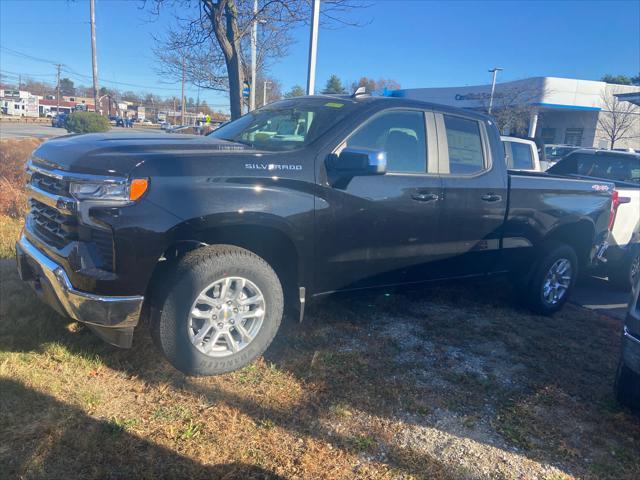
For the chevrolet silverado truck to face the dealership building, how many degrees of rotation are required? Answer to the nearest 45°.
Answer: approximately 180°

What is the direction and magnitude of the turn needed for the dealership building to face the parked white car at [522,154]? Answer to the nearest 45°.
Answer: approximately 45° to its left

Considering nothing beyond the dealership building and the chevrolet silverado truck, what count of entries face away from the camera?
0

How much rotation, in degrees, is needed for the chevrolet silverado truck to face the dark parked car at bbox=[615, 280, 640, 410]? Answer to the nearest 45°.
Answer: approximately 135° to its left

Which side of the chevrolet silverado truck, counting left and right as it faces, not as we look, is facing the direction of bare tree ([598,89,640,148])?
back

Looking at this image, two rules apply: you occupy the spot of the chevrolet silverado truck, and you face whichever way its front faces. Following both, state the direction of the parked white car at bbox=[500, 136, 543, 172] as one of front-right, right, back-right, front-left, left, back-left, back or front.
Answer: back

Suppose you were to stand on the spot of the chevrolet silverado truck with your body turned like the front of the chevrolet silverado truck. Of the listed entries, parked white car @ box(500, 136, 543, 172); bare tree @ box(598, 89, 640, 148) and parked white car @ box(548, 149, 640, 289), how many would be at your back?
3

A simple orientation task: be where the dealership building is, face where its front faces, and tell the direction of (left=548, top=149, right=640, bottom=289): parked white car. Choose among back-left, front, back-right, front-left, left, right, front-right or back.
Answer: front-left

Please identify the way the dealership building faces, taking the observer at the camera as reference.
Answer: facing the viewer and to the left of the viewer
